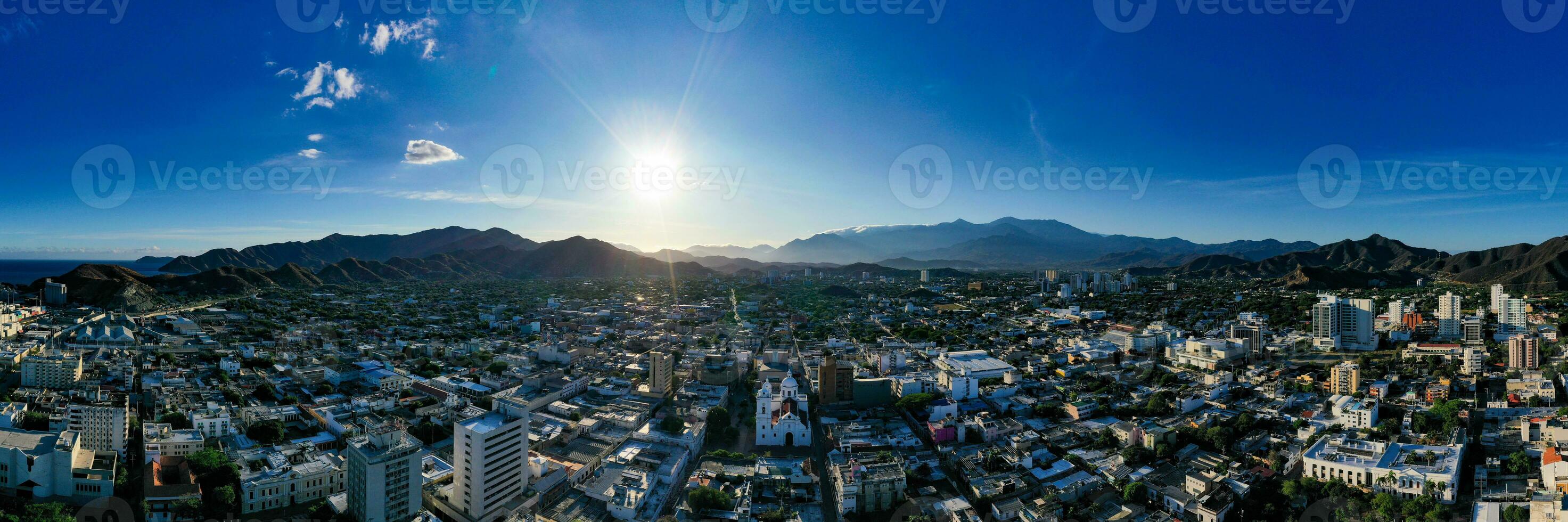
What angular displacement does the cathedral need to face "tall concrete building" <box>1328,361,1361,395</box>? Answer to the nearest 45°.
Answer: approximately 90° to its left

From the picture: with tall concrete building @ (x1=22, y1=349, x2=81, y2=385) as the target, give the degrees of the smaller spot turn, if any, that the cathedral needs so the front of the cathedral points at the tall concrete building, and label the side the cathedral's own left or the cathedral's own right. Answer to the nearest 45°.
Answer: approximately 90° to the cathedral's own right

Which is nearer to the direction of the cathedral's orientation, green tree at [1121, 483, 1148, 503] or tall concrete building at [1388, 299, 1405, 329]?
the green tree

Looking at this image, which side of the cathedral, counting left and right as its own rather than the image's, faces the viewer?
front

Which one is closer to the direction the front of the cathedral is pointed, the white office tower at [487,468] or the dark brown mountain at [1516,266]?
the white office tower

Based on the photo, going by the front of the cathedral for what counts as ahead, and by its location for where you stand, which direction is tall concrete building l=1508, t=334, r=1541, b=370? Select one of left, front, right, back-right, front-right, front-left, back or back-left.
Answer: left

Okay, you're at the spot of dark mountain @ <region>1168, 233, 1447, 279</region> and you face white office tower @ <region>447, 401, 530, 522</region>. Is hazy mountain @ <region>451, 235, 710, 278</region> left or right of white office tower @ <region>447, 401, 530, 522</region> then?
right

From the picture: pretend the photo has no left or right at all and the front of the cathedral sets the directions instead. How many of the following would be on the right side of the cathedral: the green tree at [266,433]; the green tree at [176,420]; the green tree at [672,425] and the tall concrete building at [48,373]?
4

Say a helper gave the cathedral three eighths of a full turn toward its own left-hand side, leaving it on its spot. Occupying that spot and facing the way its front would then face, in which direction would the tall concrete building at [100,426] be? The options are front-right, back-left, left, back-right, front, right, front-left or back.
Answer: back-left

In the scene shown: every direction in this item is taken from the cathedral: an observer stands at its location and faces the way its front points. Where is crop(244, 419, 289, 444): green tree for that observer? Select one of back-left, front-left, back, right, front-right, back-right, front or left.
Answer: right

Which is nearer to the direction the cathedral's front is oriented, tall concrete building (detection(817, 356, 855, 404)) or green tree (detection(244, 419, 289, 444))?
the green tree

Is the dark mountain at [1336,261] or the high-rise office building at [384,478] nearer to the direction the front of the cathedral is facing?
the high-rise office building

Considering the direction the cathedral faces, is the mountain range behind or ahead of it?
behind

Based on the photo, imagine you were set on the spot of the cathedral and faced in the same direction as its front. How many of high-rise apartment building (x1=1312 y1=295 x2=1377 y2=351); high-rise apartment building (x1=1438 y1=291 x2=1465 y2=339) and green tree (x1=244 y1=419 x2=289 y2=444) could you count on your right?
1

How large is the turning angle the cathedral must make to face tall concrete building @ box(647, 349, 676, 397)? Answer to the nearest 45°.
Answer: approximately 135° to its right

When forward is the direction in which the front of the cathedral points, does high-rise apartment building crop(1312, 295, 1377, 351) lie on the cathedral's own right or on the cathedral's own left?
on the cathedral's own left
